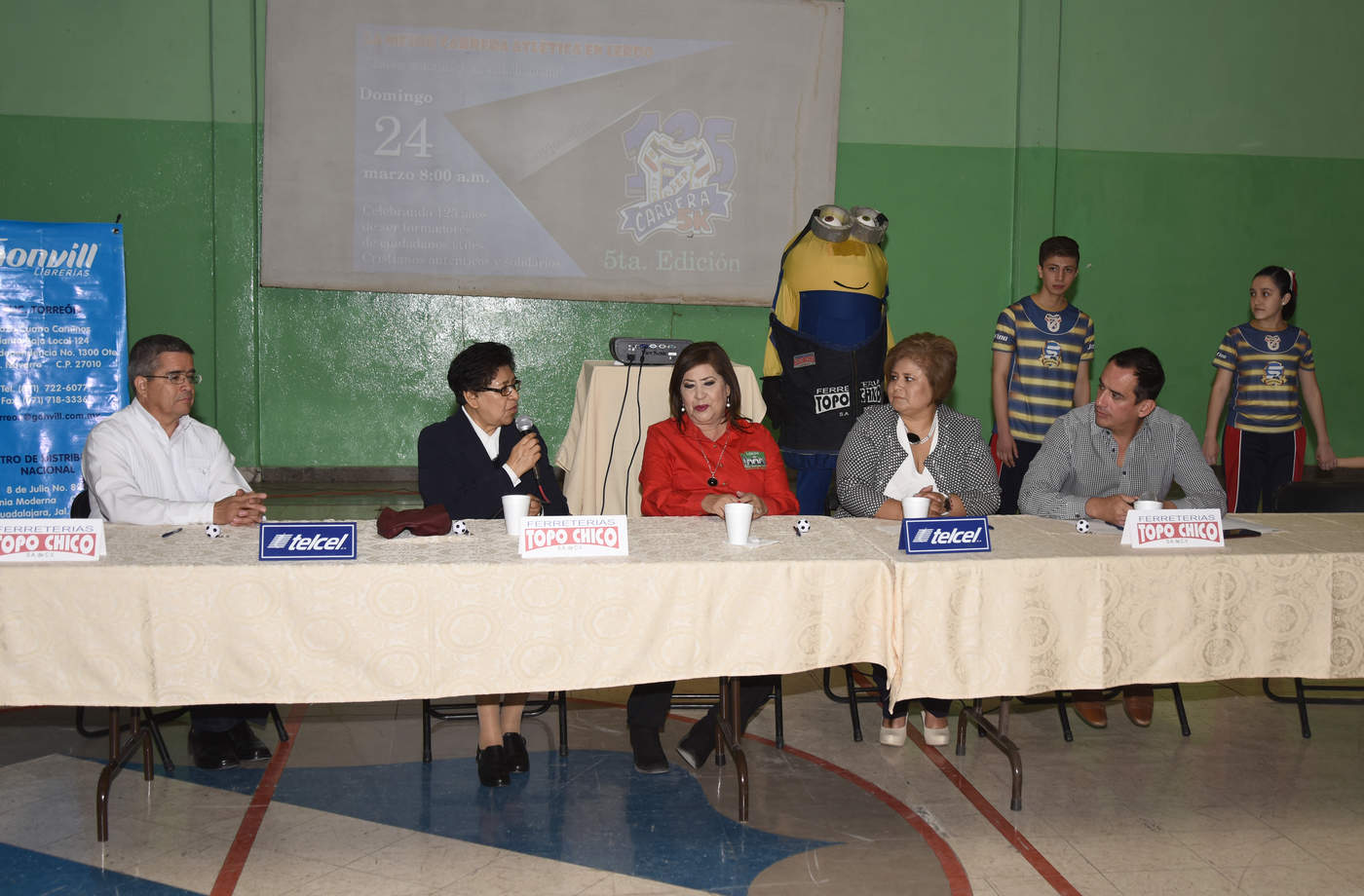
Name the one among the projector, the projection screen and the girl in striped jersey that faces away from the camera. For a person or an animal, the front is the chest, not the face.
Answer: the projector

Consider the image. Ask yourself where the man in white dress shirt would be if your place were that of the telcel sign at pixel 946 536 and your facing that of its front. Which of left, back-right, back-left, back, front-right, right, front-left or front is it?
right

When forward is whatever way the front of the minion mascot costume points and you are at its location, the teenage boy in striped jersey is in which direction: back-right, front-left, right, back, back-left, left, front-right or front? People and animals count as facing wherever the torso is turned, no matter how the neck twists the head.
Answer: front-left

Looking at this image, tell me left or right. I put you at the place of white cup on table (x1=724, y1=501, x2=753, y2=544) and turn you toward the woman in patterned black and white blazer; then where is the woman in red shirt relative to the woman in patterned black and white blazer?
left

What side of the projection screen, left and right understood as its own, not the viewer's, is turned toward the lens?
front

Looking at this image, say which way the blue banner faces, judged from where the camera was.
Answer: facing the viewer

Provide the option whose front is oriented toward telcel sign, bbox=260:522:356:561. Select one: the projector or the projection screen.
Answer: the projection screen

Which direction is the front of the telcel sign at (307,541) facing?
toward the camera

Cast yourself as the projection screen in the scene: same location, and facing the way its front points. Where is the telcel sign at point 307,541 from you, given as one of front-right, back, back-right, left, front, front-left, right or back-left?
front
